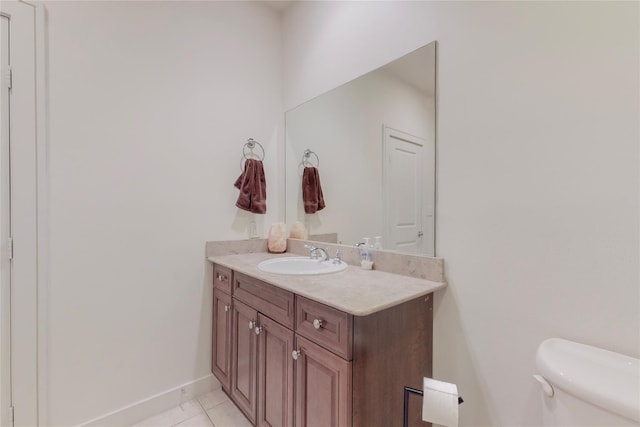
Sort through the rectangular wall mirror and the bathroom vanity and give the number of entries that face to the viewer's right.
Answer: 0

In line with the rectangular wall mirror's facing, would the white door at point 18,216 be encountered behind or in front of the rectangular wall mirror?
in front

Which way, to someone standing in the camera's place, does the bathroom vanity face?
facing the viewer and to the left of the viewer

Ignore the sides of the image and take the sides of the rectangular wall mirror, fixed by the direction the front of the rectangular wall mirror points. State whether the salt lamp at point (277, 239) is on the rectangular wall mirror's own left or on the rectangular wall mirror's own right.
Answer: on the rectangular wall mirror's own right

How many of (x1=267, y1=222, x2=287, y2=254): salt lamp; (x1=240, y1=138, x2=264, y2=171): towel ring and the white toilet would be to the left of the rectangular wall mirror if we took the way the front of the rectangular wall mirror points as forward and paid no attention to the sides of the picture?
1

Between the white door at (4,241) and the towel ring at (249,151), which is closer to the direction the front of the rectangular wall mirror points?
the white door

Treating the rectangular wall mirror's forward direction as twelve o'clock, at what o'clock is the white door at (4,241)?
The white door is roughly at 1 o'clock from the rectangular wall mirror.

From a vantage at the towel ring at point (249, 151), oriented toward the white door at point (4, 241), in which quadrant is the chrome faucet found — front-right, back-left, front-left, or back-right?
back-left
